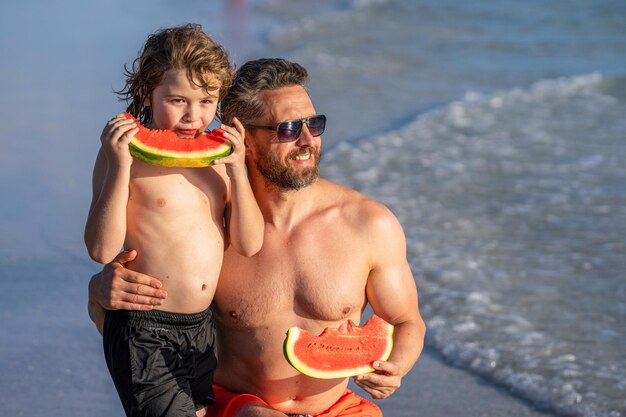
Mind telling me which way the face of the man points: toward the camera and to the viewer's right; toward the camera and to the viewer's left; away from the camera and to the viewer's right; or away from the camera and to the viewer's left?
toward the camera and to the viewer's right

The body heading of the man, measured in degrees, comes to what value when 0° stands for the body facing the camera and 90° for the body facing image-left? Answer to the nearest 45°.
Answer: approximately 0°

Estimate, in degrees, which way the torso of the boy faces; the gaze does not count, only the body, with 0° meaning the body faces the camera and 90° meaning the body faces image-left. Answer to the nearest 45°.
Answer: approximately 315°

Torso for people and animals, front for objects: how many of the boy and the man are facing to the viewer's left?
0
